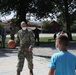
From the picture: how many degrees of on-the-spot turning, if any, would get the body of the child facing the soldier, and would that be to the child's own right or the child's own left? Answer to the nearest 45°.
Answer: approximately 45° to the child's own right

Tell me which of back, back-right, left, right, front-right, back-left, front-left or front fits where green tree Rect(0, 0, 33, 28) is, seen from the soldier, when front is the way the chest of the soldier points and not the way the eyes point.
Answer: back

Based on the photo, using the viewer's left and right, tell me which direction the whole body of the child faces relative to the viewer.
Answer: facing away from the viewer and to the left of the viewer

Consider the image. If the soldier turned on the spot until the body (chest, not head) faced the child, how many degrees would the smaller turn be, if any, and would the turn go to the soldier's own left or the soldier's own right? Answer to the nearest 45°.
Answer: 0° — they already face them

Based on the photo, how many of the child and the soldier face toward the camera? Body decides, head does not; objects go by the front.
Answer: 1

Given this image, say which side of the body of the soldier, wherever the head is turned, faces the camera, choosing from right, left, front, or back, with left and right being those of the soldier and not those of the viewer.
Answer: front

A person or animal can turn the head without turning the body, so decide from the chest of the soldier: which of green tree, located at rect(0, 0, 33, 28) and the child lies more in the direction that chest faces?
the child
